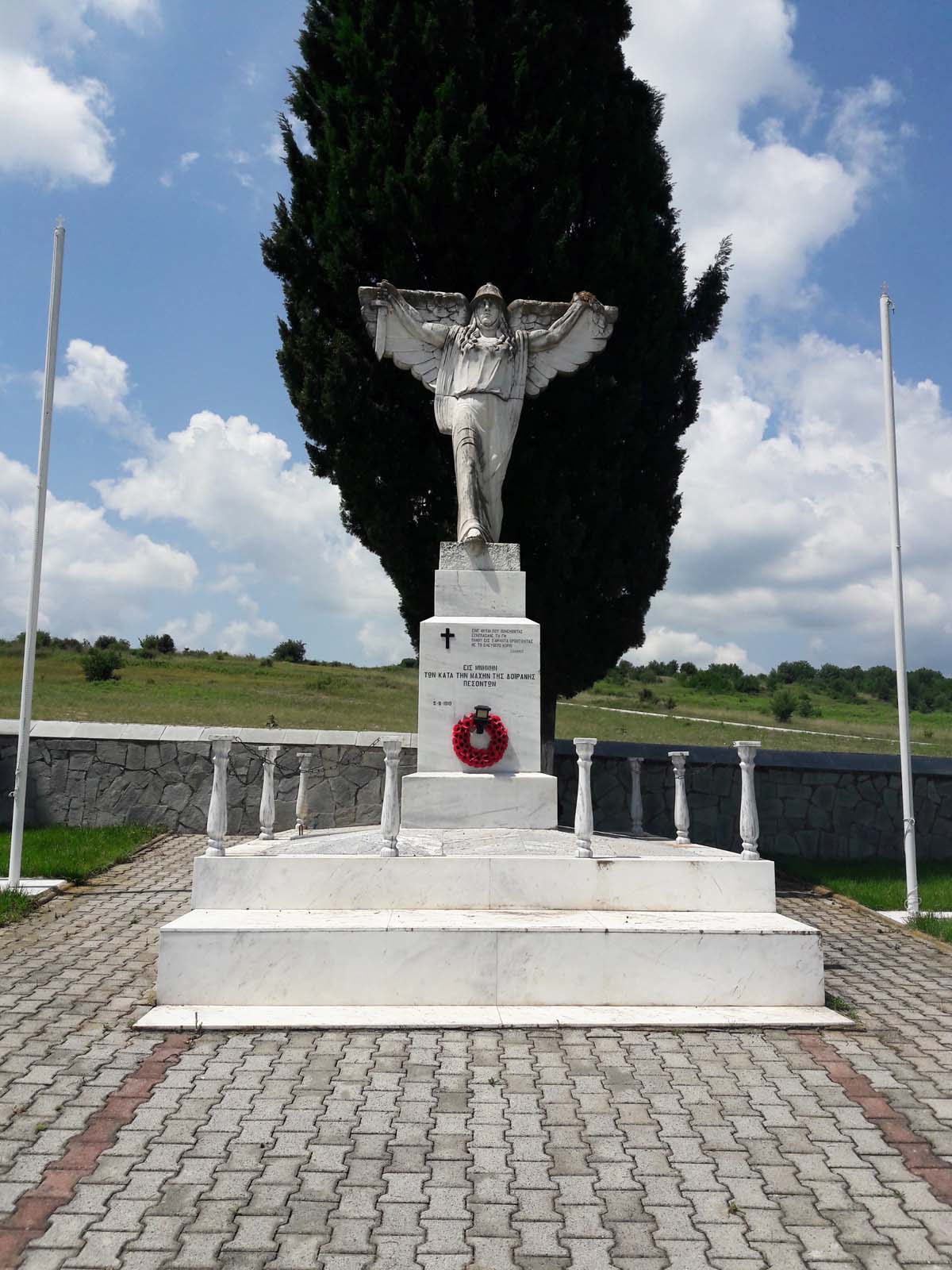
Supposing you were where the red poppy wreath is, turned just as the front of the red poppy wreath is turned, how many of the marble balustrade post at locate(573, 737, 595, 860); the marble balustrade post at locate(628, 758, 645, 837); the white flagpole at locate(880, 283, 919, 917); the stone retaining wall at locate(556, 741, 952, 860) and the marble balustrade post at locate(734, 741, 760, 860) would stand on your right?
0

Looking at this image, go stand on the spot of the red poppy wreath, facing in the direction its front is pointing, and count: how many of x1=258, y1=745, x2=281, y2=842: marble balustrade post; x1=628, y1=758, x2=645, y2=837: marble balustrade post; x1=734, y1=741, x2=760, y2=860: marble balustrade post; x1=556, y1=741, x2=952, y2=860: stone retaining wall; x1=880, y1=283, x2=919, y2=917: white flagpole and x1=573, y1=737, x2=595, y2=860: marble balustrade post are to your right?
1

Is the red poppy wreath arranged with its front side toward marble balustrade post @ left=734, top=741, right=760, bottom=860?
no

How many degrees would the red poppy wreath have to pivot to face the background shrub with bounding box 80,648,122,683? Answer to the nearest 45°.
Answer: approximately 135° to its right

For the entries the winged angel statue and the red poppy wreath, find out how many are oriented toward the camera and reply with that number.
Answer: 2

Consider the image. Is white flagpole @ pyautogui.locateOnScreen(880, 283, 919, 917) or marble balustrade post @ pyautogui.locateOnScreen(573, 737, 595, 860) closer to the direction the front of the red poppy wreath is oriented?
the marble balustrade post

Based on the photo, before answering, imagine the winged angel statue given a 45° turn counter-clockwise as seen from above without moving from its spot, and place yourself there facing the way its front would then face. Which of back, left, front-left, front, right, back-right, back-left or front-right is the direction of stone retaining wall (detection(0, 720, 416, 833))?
back

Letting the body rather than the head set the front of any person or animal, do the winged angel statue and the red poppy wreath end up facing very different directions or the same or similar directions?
same or similar directions

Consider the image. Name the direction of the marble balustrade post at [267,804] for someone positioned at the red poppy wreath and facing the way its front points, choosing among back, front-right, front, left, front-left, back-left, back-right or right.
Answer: right

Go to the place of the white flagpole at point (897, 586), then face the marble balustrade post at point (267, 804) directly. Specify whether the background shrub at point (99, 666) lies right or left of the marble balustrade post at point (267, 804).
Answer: right

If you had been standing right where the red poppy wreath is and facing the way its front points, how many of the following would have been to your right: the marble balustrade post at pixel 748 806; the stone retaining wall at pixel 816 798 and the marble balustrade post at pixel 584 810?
0

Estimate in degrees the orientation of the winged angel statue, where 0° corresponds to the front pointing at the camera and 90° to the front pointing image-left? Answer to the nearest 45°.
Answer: approximately 0°

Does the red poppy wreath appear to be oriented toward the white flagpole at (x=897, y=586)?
no

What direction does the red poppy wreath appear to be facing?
toward the camera

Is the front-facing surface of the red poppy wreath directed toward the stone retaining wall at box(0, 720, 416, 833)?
no
